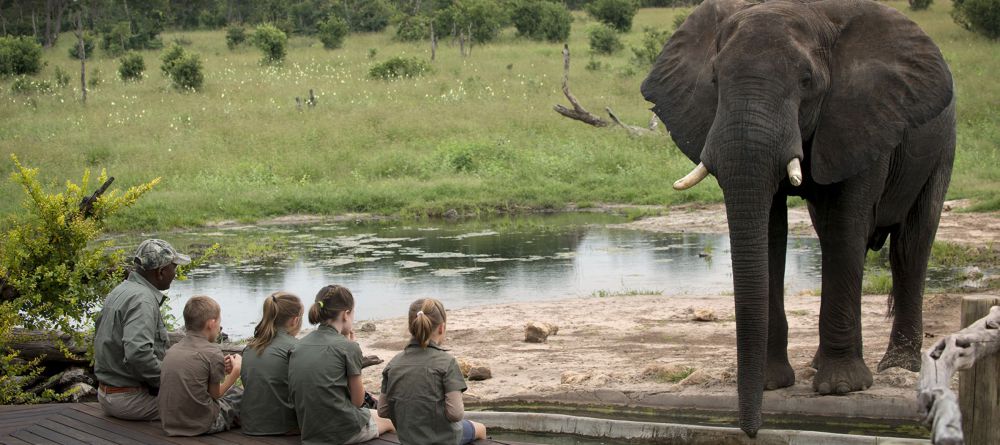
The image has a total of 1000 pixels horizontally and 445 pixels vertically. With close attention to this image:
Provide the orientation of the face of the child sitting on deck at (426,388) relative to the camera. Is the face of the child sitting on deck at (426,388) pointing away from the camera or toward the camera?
away from the camera

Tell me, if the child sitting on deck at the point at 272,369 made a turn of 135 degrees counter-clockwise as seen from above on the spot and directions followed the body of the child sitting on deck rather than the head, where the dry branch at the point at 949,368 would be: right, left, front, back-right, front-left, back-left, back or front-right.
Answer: back-left

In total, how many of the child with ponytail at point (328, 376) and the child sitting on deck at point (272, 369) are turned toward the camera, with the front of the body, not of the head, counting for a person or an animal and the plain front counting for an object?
0

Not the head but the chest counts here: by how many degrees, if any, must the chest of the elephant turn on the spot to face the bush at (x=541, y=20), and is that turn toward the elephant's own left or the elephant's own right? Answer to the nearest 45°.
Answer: approximately 135° to the elephant's own right

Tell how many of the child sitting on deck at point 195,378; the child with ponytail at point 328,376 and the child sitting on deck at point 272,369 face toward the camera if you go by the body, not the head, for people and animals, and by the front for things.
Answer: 0

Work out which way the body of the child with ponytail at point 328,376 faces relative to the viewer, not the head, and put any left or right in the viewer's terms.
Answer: facing away from the viewer and to the right of the viewer

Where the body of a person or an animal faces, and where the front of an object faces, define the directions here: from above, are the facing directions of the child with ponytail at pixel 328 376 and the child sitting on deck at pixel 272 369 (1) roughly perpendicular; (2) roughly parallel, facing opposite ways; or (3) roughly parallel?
roughly parallel

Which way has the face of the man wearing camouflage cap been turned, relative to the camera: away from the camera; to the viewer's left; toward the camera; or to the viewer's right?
to the viewer's right

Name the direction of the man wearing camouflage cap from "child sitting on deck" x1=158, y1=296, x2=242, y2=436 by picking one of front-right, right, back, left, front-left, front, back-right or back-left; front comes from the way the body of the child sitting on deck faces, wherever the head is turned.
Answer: left

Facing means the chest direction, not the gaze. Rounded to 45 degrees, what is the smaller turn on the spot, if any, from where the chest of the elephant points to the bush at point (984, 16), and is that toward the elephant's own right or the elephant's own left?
approximately 135° to the elephant's own right

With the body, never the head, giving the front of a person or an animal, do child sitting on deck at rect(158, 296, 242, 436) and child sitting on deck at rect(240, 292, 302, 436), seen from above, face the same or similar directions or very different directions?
same or similar directions

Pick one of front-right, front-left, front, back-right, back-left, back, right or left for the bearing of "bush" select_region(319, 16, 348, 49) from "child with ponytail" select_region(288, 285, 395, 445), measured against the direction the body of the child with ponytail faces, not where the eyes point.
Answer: front-left

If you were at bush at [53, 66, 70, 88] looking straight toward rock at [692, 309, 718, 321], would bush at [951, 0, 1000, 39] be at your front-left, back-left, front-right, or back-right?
front-left

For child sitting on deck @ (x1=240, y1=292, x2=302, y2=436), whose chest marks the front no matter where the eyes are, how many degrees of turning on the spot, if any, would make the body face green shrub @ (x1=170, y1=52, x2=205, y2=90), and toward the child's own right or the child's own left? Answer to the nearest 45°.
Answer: approximately 45° to the child's own left

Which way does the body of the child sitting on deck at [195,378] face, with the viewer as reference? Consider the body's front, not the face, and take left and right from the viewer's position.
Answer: facing away from the viewer and to the right of the viewer

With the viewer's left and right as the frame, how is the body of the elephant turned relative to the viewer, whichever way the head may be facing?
facing the viewer and to the left of the viewer
